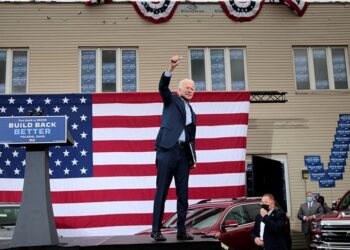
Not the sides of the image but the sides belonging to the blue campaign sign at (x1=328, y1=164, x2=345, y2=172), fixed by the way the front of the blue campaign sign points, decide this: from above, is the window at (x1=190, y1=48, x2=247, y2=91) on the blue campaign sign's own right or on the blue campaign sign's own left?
on the blue campaign sign's own right

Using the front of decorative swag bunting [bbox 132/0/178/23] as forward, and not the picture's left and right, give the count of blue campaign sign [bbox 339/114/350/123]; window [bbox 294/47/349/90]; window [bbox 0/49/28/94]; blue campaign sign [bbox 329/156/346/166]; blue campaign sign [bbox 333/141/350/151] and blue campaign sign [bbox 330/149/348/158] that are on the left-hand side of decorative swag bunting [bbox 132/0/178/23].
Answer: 5

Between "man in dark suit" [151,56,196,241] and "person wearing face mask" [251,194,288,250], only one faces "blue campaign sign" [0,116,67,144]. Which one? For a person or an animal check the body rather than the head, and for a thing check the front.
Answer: the person wearing face mask

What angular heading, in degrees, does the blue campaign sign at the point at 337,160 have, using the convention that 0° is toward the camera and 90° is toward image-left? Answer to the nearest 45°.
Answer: approximately 0°

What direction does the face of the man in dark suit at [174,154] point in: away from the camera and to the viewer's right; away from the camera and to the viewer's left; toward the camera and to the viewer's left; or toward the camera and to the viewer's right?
toward the camera and to the viewer's right

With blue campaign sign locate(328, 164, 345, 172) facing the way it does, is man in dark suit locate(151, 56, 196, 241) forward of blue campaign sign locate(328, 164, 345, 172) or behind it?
forward

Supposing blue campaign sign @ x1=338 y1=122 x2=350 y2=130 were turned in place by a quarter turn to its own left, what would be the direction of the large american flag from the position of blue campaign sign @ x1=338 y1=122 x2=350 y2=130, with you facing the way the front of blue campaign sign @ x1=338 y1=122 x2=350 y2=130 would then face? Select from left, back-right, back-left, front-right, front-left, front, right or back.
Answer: back-right
